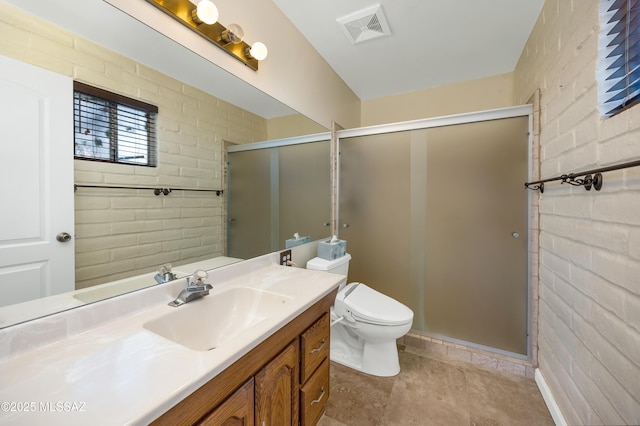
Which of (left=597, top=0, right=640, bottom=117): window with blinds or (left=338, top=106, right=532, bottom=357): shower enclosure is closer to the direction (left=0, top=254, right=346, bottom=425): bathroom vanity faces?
the window with blinds

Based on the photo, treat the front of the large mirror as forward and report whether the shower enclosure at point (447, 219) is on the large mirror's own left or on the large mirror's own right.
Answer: on the large mirror's own left

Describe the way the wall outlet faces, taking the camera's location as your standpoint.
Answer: facing the viewer and to the right of the viewer

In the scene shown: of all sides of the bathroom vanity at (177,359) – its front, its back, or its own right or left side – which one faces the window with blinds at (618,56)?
front

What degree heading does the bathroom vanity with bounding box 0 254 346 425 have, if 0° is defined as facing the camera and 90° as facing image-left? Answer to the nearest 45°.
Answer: approximately 315°

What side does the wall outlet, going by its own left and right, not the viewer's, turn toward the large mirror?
right

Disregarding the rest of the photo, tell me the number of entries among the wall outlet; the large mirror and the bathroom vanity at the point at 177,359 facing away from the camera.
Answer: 0

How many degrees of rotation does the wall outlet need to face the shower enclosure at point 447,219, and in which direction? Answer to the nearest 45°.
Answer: approximately 45° to its left

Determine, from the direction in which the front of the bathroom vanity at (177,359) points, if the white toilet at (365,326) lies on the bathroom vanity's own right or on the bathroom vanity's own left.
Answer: on the bathroom vanity's own left

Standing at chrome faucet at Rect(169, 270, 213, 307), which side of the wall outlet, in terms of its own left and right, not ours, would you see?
right
